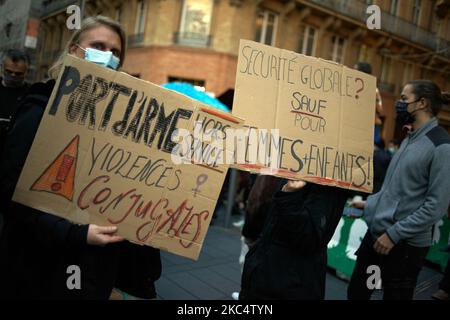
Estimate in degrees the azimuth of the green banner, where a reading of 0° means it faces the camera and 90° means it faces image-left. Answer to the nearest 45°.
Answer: approximately 0°

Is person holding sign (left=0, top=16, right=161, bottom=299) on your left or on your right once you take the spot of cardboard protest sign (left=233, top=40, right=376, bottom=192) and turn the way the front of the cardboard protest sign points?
on your right

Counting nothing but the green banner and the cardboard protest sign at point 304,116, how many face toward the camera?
2

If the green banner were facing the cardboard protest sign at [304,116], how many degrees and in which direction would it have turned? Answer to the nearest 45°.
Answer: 0° — it already faces it

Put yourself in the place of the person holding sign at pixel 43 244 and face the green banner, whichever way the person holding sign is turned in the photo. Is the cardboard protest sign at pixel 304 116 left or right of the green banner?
right

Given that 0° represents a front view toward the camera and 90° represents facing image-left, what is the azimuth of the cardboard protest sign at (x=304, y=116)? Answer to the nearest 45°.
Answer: approximately 0°

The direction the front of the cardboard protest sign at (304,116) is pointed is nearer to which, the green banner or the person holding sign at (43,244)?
the person holding sign

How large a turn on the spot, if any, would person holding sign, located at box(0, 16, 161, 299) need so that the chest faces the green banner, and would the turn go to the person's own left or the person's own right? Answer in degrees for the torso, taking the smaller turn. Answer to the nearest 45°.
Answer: approximately 90° to the person's own left
